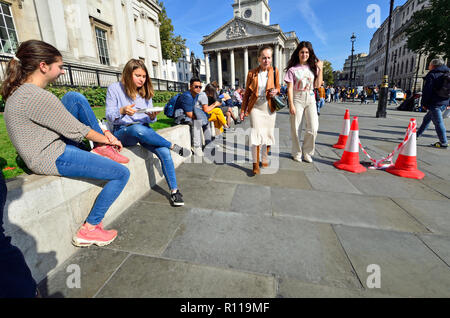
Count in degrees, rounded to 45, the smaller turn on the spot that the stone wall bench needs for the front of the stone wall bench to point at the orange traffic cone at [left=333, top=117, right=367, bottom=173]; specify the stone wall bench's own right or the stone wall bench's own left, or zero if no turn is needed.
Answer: approximately 45° to the stone wall bench's own left

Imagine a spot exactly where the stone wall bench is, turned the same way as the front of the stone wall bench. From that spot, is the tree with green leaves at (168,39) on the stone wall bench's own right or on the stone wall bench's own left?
on the stone wall bench's own left

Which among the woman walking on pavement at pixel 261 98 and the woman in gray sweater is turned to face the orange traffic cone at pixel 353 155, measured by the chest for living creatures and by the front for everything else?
the woman in gray sweater

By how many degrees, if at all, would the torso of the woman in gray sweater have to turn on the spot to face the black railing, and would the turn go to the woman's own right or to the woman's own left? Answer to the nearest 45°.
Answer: approximately 90° to the woman's own left

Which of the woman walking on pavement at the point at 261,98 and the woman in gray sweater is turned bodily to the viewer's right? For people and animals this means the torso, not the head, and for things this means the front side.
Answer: the woman in gray sweater

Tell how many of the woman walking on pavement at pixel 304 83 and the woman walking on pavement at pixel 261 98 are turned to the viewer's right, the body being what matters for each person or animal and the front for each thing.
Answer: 0

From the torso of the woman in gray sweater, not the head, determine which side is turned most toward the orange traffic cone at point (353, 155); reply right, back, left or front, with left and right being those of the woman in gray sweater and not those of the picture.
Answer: front

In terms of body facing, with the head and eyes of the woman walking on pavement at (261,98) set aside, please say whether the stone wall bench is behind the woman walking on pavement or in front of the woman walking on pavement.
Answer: in front

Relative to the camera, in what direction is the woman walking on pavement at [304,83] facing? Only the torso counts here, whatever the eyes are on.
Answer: toward the camera

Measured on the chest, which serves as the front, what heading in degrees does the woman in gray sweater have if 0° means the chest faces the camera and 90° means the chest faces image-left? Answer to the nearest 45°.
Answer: approximately 270°

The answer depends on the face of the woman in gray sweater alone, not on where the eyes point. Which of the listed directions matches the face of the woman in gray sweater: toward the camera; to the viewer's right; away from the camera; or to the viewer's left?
to the viewer's right

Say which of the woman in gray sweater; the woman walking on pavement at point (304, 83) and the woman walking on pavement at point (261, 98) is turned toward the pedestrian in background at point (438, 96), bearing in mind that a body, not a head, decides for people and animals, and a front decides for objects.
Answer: the woman in gray sweater

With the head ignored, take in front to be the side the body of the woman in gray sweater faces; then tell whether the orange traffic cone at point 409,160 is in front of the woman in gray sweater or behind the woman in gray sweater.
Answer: in front
